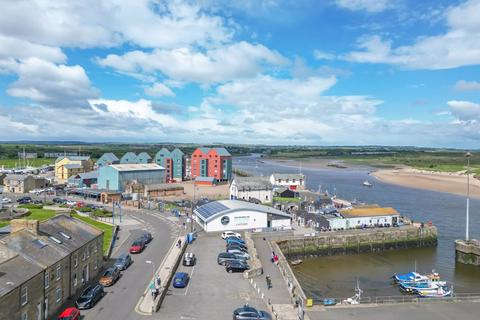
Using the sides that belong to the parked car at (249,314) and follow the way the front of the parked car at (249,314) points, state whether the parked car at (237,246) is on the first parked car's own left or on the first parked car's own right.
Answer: on the first parked car's own left

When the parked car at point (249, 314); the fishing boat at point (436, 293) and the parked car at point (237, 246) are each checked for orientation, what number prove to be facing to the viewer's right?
2

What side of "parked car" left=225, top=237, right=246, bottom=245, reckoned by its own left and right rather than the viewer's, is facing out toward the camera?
right

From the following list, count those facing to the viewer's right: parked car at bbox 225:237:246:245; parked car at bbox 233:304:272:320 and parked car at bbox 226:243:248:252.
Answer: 3

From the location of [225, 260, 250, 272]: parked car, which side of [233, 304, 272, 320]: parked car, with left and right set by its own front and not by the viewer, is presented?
left

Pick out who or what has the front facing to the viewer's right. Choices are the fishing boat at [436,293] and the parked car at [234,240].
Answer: the parked car

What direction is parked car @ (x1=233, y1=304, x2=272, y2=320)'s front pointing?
to the viewer's right

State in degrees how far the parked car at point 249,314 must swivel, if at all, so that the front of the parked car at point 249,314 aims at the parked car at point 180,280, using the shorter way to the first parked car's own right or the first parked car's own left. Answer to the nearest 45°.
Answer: approximately 135° to the first parked car's own left

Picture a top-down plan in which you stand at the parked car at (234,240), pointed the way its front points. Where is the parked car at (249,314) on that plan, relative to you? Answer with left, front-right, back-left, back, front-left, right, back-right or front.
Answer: right

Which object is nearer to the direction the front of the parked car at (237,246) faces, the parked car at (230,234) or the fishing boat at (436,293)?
the fishing boat

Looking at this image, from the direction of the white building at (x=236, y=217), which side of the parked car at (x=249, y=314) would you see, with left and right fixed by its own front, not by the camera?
left

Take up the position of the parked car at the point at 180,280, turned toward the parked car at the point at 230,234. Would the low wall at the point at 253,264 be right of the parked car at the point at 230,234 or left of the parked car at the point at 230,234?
right
